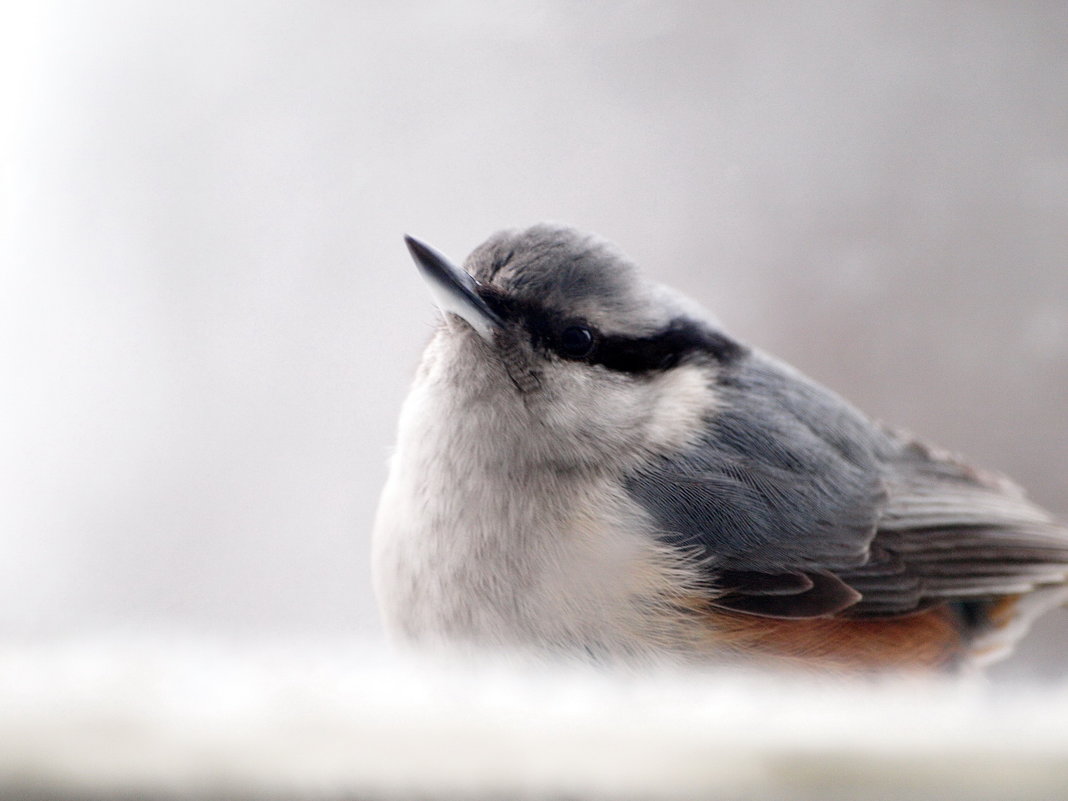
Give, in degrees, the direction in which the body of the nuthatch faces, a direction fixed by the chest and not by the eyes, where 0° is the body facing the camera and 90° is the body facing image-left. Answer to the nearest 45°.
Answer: approximately 45°
